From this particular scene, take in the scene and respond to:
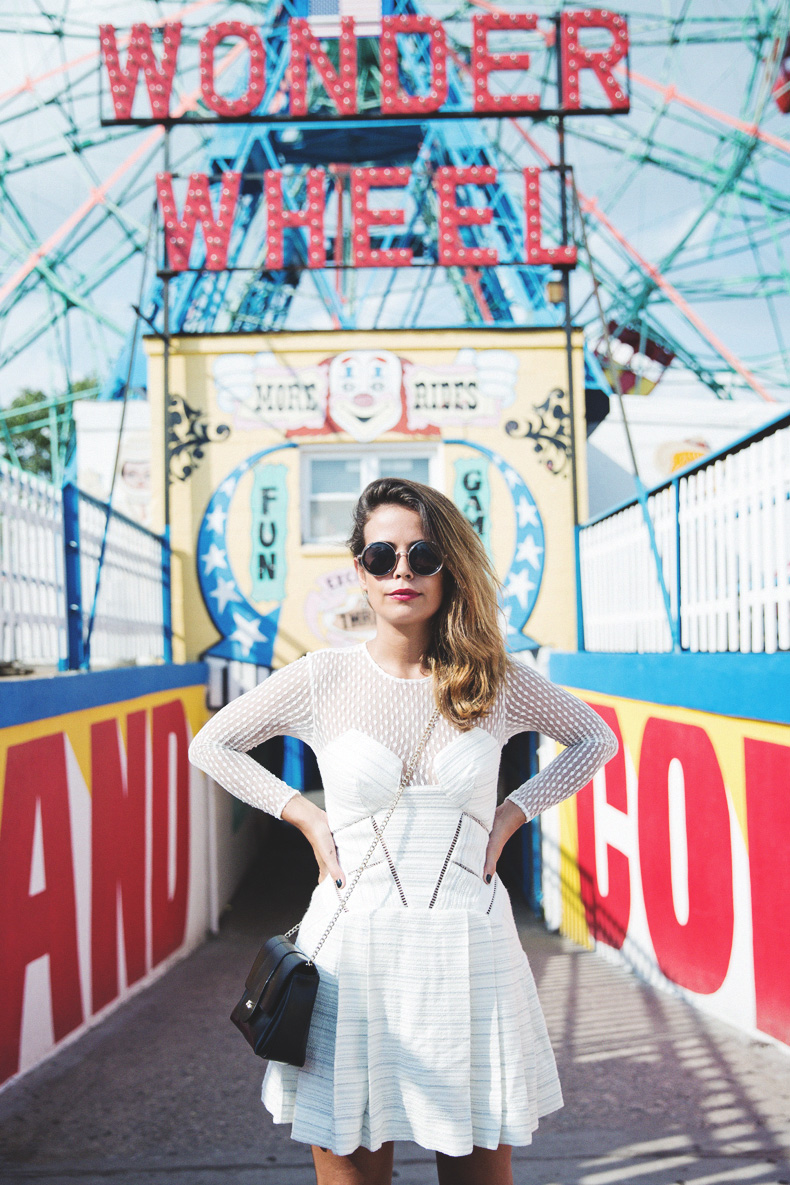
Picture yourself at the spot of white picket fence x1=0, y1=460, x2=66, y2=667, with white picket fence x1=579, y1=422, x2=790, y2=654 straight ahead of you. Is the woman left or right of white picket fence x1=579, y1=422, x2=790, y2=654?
right

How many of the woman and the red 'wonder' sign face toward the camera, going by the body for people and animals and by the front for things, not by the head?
2

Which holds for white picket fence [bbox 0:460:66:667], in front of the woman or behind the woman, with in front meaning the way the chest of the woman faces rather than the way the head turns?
behind

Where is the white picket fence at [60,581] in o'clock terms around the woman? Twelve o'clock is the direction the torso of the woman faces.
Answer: The white picket fence is roughly at 5 o'clock from the woman.

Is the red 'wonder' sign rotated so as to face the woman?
yes

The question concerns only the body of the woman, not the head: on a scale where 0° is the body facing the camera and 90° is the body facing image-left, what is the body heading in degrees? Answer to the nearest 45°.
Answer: approximately 0°

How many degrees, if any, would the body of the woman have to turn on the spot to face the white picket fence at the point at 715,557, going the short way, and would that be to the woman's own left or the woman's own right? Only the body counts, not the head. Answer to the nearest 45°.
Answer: approximately 135° to the woman's own left
